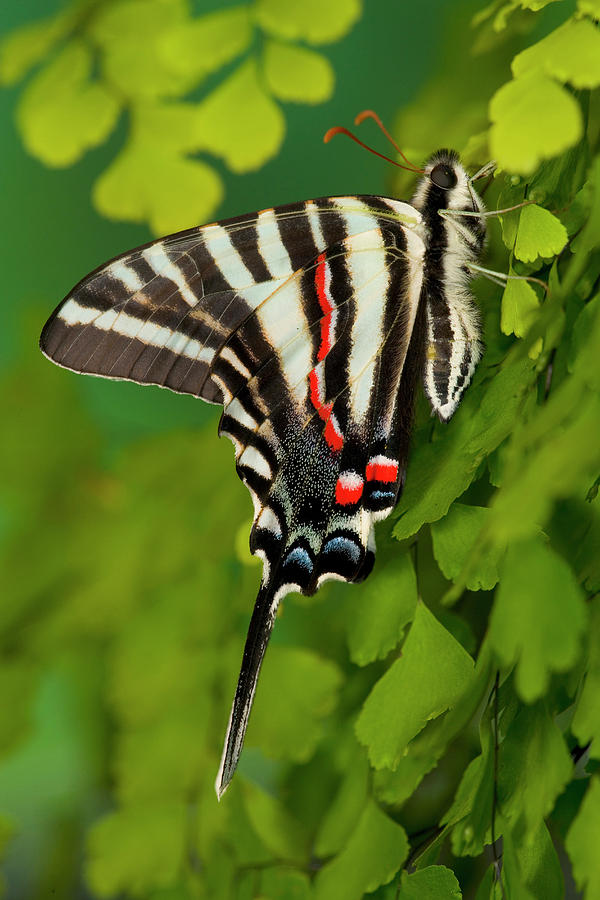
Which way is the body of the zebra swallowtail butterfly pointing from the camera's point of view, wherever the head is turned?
to the viewer's right
